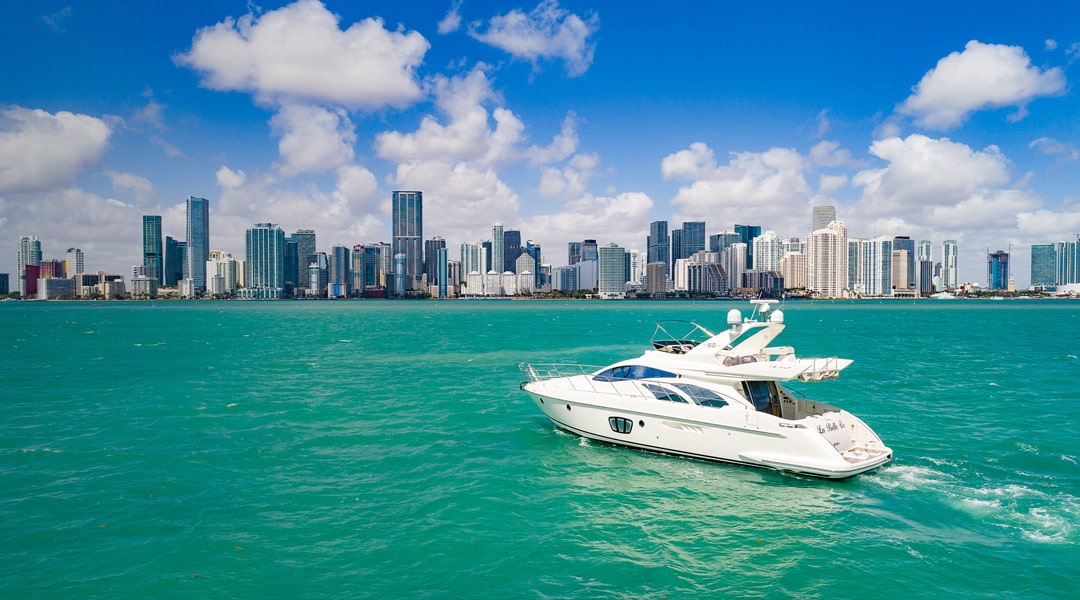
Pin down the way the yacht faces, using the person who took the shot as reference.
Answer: facing away from the viewer and to the left of the viewer
